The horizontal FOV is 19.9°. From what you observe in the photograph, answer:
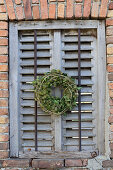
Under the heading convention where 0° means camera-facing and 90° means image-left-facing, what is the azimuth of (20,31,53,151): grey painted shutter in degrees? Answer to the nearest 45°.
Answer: approximately 0°
